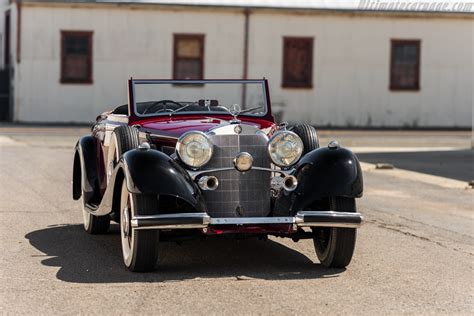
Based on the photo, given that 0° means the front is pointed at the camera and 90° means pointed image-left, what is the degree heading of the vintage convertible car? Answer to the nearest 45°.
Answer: approximately 0°
